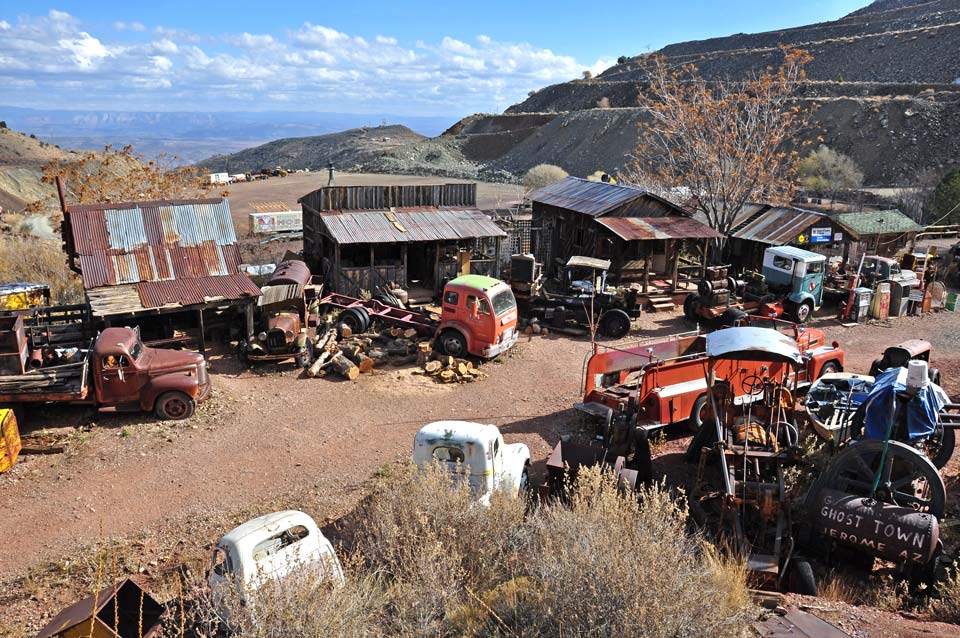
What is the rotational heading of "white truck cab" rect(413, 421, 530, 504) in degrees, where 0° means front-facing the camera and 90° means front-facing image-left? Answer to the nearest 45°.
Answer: approximately 225°

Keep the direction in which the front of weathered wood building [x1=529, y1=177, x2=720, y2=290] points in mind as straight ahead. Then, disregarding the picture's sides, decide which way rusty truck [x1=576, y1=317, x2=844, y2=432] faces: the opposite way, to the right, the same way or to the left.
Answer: to the left

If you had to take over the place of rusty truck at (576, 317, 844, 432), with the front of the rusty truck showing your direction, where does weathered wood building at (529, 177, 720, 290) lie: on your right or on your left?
on your left

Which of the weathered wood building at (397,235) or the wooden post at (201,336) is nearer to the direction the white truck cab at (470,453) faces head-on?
the weathered wood building

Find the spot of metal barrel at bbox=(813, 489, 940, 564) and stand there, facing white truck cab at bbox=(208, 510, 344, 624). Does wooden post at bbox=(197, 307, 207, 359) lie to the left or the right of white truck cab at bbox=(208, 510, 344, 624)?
right

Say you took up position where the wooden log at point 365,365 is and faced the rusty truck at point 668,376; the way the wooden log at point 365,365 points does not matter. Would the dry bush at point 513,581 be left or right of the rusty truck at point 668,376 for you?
right

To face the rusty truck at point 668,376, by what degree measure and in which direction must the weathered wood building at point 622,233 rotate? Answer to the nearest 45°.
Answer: approximately 45° to its right

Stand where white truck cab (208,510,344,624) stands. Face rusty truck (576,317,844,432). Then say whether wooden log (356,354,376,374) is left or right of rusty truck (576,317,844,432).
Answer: left

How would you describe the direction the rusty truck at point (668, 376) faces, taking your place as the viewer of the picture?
facing away from the viewer and to the right of the viewer

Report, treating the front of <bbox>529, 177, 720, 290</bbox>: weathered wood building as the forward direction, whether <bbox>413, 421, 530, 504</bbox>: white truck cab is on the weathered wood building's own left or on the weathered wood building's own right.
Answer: on the weathered wood building's own right

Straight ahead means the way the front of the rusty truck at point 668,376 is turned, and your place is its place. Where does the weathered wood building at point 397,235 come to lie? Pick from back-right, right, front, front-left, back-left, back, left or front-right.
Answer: left

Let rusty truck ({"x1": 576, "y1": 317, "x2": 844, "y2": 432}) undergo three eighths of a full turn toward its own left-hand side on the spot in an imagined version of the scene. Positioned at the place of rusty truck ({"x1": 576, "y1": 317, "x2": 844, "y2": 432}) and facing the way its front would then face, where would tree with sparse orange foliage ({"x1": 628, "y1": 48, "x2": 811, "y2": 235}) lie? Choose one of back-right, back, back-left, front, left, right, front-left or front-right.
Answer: right

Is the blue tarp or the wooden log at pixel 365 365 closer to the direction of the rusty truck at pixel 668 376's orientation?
the blue tarp

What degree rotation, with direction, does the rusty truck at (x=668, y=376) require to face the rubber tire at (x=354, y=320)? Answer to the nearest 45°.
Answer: approximately 135° to its left

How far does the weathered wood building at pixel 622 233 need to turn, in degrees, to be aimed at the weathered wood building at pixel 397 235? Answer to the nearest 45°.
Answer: approximately 90° to its right
